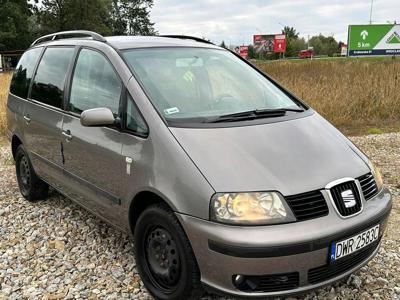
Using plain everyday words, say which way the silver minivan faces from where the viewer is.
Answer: facing the viewer and to the right of the viewer

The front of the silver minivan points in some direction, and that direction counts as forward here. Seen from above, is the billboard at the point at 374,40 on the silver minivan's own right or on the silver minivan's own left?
on the silver minivan's own left

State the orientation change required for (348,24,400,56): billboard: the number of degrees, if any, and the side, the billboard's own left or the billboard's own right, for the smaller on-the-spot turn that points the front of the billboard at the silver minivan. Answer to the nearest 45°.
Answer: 0° — it already faces it

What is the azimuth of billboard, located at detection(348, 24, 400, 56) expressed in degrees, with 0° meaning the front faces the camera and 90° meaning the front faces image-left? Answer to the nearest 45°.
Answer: approximately 0°

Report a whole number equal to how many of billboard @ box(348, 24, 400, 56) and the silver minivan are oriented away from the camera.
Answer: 0
